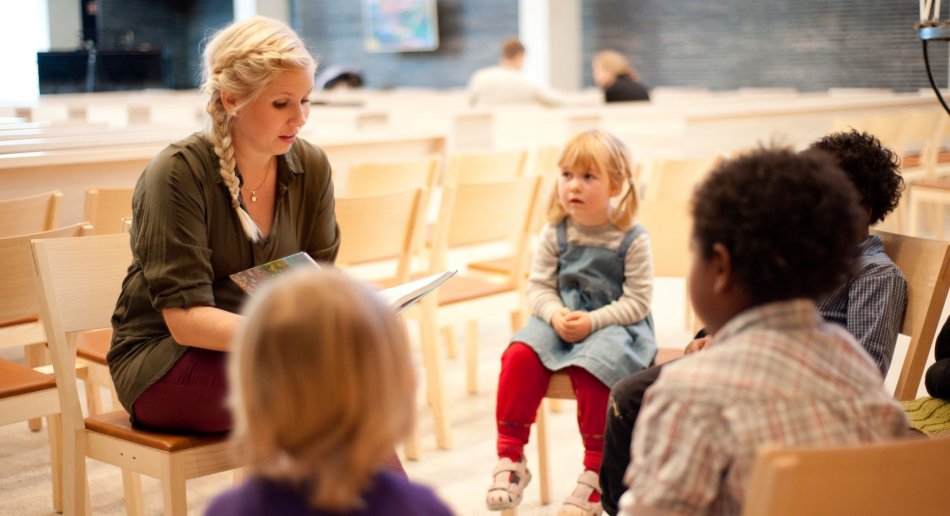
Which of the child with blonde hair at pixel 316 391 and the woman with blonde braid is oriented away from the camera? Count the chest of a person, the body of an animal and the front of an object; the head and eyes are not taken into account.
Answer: the child with blonde hair

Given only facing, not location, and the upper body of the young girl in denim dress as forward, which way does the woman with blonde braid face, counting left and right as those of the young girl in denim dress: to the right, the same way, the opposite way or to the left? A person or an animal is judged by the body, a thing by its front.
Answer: to the left

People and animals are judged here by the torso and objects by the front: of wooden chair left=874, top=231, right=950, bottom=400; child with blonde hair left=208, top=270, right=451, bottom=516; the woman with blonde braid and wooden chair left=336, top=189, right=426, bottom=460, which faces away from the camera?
the child with blonde hair

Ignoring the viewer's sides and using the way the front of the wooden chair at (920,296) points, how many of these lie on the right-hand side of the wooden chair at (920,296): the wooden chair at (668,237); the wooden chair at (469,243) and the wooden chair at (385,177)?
3

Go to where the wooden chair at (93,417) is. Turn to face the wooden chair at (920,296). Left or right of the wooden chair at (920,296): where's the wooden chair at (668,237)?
left

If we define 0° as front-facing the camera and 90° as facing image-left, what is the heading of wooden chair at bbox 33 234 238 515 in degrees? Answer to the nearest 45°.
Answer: approximately 315°

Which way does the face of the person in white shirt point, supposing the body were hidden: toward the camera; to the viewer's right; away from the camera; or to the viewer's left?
away from the camera

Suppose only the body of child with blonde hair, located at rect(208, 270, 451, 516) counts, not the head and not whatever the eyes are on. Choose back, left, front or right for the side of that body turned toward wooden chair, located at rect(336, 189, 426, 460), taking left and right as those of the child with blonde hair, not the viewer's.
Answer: front

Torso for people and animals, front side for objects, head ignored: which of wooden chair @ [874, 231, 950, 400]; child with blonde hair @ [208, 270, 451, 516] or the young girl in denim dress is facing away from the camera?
the child with blonde hair

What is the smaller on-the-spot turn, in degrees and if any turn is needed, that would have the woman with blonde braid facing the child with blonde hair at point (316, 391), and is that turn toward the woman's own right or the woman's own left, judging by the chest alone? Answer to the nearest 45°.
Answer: approximately 45° to the woman's own right

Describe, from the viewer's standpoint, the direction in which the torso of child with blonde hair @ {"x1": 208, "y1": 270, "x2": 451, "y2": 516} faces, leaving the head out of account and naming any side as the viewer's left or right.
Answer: facing away from the viewer

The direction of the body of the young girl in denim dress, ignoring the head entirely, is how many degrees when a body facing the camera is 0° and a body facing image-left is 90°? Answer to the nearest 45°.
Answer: approximately 45°

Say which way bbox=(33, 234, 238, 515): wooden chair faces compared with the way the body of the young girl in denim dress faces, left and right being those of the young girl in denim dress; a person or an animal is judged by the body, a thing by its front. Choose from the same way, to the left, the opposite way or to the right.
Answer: to the left

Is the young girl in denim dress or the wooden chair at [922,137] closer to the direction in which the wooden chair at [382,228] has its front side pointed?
the young girl in denim dress
